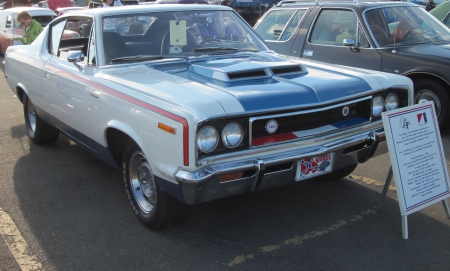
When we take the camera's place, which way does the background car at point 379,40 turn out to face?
facing the viewer and to the right of the viewer

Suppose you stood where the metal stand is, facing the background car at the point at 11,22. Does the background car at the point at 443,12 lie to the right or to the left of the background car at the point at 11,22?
right

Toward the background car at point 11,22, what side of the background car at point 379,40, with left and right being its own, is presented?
back

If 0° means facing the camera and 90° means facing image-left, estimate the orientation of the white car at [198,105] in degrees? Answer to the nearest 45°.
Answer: approximately 315°

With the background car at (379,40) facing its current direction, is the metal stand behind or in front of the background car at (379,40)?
in front

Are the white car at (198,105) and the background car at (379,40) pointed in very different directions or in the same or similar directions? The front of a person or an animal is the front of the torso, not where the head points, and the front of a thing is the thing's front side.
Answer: same or similar directions

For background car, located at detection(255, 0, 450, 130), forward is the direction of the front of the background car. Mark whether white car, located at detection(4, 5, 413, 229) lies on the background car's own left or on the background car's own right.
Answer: on the background car's own right

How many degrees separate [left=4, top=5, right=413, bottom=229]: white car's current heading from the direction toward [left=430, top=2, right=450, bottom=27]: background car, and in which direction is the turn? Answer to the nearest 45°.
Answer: approximately 90° to its left

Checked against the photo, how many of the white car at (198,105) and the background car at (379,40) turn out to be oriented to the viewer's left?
0

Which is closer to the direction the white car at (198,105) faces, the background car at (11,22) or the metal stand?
the metal stand

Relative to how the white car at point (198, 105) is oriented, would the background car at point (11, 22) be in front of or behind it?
behind
